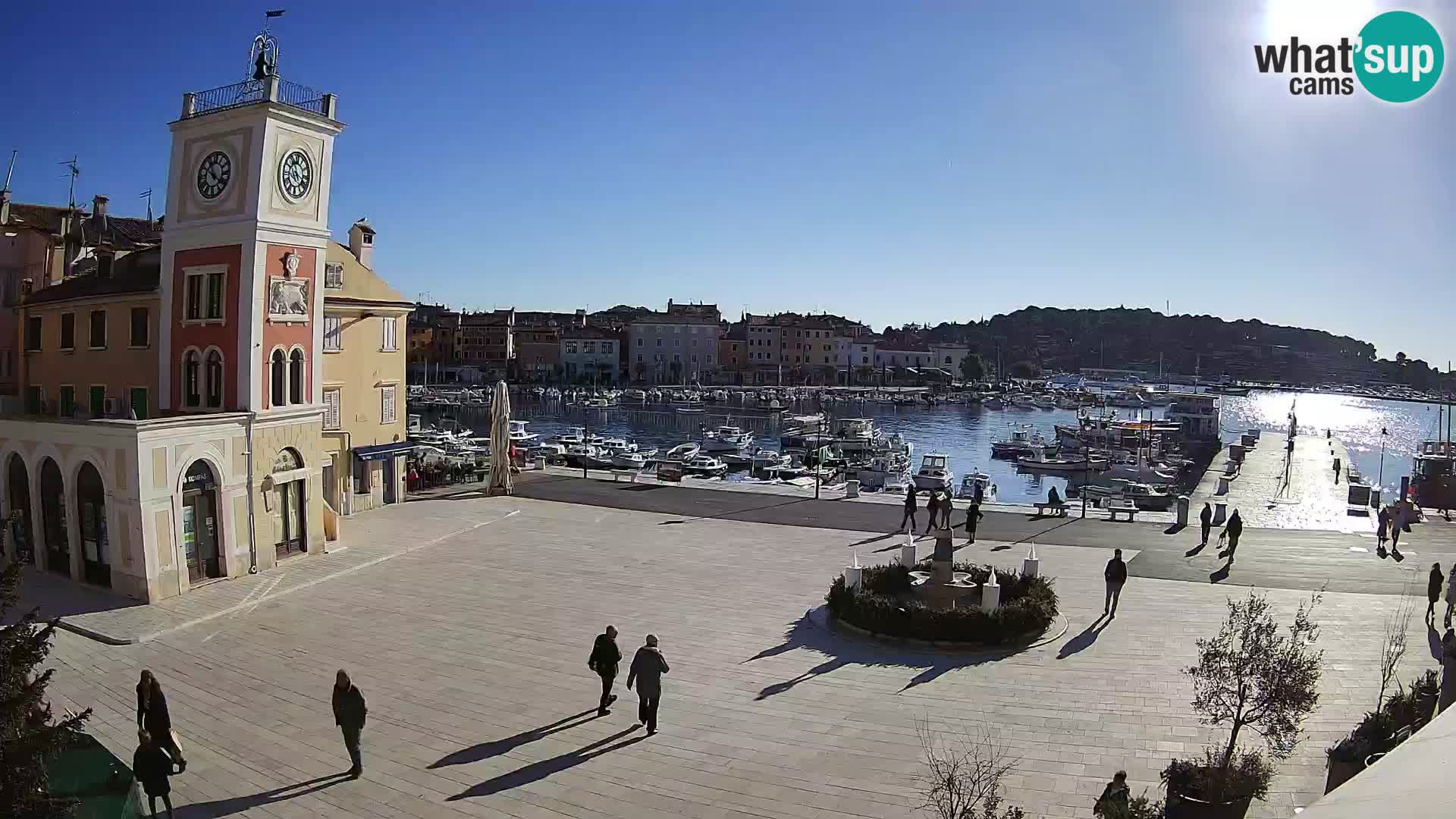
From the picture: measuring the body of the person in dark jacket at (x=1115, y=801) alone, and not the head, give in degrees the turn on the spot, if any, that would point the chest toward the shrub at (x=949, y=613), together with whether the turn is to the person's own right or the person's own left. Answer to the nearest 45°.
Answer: approximately 45° to the person's own left

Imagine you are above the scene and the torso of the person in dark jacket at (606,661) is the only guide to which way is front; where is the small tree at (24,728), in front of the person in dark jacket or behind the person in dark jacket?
behind

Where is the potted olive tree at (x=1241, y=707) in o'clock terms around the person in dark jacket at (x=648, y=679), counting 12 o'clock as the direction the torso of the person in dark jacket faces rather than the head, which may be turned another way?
The potted olive tree is roughly at 4 o'clock from the person in dark jacket.

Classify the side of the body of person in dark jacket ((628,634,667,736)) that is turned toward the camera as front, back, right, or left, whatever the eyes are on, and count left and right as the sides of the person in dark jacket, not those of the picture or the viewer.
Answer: back

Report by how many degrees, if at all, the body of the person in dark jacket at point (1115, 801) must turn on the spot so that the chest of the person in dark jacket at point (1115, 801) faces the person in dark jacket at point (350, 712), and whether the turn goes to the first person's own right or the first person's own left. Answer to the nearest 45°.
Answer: approximately 135° to the first person's own left

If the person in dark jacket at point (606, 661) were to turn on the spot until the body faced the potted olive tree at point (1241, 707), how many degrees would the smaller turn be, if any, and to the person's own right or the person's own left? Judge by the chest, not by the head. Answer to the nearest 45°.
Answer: approximately 90° to the person's own right

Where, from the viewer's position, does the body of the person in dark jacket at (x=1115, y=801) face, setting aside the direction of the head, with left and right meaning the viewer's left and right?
facing away from the viewer and to the right of the viewer
